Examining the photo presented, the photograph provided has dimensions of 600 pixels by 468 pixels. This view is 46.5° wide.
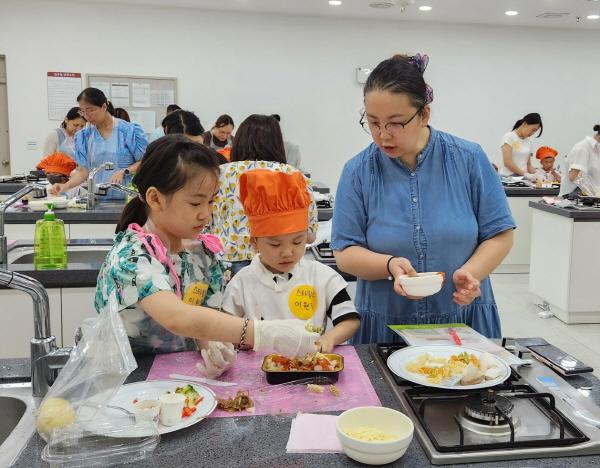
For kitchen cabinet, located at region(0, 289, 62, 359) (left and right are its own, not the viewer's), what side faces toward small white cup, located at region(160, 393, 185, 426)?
front

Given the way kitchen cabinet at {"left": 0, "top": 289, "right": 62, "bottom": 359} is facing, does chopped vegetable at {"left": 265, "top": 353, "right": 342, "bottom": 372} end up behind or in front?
in front

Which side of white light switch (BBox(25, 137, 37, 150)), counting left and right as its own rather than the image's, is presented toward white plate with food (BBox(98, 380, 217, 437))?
front

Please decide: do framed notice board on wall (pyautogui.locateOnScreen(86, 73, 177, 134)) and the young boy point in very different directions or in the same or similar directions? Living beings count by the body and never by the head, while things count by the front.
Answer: same or similar directions

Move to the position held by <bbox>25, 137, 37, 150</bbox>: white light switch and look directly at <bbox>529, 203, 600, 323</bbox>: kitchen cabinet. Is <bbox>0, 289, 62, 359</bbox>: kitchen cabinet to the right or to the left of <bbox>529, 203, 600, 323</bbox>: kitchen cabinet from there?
right

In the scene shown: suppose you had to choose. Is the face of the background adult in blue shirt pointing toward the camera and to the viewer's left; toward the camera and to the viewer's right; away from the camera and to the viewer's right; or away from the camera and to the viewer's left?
toward the camera and to the viewer's left

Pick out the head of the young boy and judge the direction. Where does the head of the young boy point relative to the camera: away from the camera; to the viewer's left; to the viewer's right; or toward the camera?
toward the camera

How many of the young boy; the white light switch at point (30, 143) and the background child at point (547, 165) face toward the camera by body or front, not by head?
3

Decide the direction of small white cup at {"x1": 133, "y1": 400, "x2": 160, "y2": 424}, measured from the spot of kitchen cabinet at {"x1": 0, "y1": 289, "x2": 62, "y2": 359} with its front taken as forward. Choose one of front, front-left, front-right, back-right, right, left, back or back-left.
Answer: front

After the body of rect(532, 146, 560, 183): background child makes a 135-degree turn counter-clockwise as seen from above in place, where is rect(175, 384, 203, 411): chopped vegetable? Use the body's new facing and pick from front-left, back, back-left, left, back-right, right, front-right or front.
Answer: back-right

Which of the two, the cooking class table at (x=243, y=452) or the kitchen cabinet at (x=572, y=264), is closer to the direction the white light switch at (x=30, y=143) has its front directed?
the cooking class table

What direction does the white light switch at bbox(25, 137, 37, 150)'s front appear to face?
toward the camera

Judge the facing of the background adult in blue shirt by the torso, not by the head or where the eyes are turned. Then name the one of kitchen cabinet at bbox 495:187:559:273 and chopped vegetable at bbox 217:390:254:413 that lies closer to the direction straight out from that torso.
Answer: the chopped vegetable

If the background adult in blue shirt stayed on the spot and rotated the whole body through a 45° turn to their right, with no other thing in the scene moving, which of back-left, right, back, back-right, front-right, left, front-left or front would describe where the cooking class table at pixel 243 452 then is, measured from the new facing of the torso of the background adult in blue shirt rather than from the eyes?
left

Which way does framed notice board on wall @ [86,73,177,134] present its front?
toward the camera

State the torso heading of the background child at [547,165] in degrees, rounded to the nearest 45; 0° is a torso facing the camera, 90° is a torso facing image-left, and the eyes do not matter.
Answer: approximately 0°

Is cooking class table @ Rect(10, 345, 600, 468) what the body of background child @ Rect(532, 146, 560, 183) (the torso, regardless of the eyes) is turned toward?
yes

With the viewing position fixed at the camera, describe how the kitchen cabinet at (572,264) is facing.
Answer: facing the viewer
